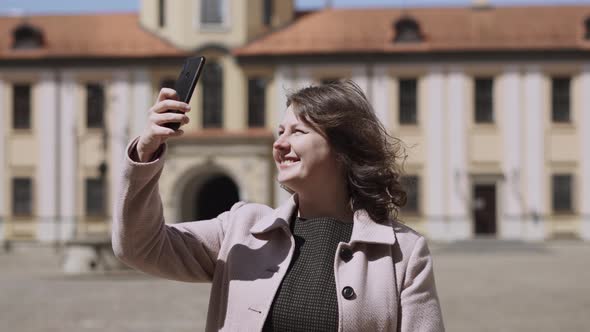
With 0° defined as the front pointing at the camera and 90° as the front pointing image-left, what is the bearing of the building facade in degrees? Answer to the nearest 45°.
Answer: approximately 0°
